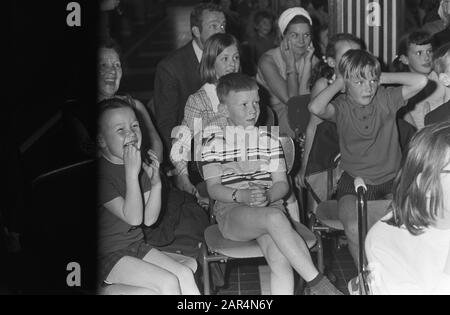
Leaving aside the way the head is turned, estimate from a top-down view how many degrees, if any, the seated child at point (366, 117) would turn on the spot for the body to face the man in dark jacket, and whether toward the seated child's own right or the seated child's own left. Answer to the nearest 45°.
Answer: approximately 90° to the seated child's own right

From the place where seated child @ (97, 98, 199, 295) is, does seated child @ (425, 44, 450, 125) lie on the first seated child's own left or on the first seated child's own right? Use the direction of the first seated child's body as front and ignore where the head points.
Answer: on the first seated child's own left

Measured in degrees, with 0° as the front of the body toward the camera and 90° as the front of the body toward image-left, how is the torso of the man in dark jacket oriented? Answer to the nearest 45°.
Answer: approximately 315°

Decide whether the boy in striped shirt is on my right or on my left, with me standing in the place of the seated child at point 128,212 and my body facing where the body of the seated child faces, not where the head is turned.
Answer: on my left

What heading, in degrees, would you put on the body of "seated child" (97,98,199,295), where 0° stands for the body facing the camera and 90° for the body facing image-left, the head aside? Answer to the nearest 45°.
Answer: approximately 315°

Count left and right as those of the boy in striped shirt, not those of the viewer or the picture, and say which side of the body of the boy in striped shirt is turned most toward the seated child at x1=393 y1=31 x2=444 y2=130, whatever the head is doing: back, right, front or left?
left

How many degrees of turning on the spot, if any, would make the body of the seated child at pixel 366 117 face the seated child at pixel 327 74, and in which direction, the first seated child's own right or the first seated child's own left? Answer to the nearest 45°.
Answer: approximately 135° to the first seated child's own right

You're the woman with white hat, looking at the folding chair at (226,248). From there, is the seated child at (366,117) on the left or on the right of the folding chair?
left

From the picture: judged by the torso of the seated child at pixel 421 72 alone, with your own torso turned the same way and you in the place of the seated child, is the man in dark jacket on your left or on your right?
on your right

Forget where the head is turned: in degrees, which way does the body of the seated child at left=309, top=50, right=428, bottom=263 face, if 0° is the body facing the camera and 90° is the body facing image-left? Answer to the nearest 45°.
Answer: approximately 0°

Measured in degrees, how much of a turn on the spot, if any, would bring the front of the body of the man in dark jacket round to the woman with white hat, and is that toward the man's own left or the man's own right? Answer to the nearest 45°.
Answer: approximately 90° to the man's own left
